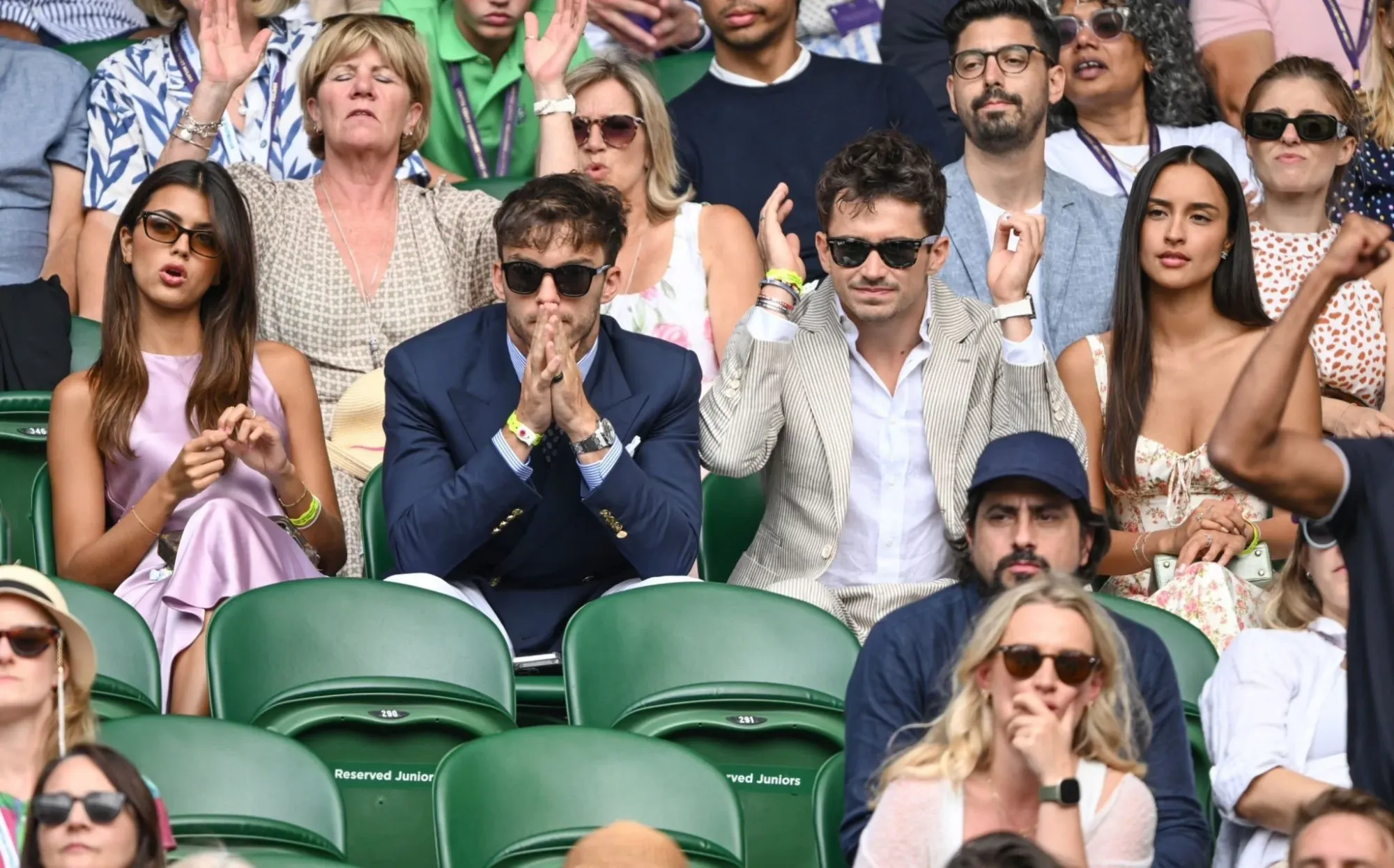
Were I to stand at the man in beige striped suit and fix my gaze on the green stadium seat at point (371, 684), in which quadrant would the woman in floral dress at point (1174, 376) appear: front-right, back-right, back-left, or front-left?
back-left

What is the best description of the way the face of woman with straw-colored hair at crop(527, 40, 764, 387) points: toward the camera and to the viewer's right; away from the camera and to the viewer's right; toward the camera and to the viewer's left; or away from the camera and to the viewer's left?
toward the camera and to the viewer's left

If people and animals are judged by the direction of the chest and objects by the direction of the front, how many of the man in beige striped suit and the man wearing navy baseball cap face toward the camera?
2

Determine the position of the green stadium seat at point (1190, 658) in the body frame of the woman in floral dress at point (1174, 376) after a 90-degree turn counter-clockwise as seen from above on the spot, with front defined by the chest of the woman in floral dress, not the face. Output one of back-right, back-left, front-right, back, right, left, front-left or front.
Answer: right

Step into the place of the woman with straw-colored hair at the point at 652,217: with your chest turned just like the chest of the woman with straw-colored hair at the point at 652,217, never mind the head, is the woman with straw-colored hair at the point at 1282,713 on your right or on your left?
on your left

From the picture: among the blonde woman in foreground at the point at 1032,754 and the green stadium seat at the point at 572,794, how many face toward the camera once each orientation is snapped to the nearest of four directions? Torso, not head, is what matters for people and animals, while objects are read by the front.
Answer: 2

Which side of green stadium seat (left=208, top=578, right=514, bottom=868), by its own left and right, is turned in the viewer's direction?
front

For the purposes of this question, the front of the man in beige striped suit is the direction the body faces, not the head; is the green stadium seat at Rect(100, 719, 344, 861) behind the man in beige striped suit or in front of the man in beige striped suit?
in front

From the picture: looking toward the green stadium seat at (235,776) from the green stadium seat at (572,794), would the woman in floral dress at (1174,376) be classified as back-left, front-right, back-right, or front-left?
back-right

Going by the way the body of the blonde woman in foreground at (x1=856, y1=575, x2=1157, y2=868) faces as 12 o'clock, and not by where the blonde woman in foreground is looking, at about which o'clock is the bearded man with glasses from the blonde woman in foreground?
The bearded man with glasses is roughly at 6 o'clock from the blonde woman in foreground.

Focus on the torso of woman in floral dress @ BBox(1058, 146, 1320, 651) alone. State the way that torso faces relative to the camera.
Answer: toward the camera

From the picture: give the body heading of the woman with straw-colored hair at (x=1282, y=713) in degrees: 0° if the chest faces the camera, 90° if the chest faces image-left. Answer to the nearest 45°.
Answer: approximately 315°

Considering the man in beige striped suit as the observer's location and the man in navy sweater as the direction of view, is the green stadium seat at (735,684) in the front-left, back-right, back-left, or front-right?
back-left

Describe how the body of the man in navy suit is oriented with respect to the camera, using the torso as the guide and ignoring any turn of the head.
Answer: toward the camera

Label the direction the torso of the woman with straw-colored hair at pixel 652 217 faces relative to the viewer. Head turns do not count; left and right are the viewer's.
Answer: facing the viewer and to the left of the viewer
